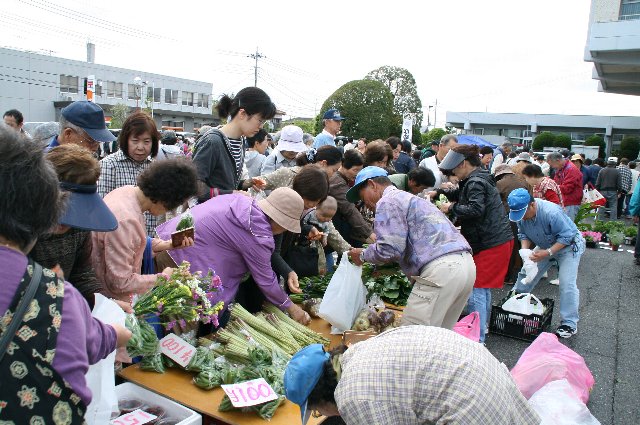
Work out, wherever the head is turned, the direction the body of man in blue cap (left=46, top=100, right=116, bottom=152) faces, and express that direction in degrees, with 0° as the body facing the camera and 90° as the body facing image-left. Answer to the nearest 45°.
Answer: approximately 270°

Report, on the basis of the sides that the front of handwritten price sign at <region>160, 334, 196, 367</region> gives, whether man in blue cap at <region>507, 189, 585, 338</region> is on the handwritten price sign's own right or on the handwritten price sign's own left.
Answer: on the handwritten price sign's own left

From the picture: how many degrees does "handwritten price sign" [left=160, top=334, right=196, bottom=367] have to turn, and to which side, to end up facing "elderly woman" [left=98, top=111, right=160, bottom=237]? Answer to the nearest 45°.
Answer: approximately 180°

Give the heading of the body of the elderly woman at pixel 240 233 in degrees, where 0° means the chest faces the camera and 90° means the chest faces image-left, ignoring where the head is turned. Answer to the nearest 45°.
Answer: approximately 270°

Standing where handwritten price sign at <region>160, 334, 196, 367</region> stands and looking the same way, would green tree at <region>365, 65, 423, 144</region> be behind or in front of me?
behind

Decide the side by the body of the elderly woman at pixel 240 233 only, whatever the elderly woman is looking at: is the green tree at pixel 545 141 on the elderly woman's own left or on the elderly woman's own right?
on the elderly woman's own left

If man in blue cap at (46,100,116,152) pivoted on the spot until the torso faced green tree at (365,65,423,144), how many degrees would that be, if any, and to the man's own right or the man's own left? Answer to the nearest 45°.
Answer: approximately 45° to the man's own left

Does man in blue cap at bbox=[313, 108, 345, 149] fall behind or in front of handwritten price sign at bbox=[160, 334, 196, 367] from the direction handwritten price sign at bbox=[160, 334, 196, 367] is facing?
behind

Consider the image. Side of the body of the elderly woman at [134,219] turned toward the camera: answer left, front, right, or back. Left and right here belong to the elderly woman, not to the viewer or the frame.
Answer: right

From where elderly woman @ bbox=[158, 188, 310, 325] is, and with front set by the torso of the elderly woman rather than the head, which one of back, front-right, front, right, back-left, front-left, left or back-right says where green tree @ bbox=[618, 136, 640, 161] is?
front-left
